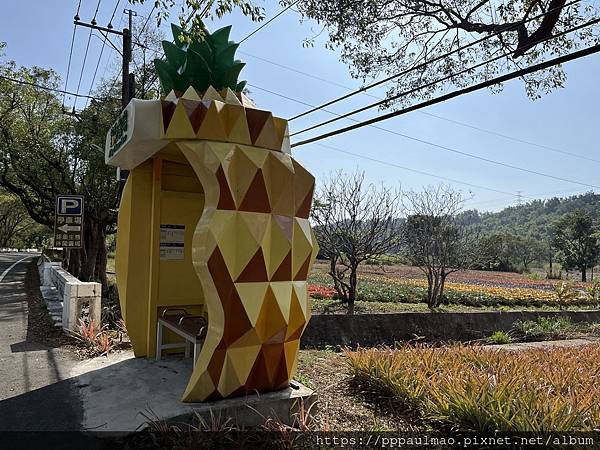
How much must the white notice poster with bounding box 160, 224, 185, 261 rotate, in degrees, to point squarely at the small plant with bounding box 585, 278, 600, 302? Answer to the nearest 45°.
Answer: approximately 135° to its left

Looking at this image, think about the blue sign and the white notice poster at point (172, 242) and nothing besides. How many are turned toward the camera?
2

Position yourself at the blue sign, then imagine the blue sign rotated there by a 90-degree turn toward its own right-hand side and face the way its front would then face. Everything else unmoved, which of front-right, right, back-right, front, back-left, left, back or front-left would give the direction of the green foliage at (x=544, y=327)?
back

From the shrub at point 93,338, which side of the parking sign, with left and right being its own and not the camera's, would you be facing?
front

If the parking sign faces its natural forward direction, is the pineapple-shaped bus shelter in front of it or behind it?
in front

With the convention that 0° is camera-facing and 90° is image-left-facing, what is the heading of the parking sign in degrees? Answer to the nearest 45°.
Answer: approximately 0°

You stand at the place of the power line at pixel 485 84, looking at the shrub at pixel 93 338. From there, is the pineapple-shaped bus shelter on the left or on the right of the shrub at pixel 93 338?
left

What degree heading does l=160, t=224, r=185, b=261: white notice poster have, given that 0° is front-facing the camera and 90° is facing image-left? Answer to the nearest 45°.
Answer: approximately 0°

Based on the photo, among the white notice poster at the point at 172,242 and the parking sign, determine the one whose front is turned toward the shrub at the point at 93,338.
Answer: the parking sign
